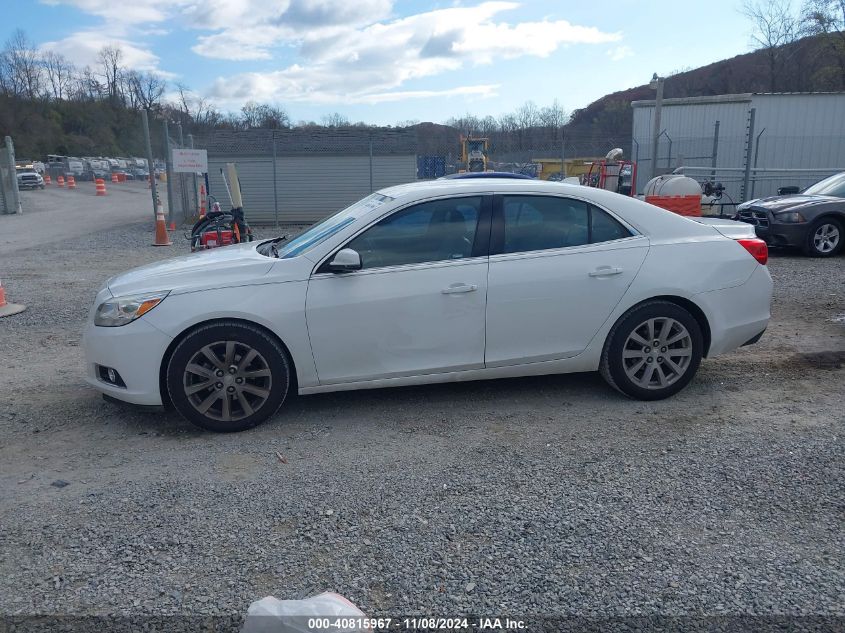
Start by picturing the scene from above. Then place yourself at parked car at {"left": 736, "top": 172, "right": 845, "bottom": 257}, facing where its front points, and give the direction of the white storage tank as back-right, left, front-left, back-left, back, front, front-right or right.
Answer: right

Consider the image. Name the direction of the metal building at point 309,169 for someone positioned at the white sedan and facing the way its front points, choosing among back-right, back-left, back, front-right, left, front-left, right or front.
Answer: right

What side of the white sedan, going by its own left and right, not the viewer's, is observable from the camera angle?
left

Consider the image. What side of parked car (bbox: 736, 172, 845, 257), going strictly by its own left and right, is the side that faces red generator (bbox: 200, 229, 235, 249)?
front

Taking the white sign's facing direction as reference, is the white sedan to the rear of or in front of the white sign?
in front

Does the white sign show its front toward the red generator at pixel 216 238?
yes

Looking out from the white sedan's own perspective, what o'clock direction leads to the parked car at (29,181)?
The parked car is roughly at 2 o'clock from the white sedan.

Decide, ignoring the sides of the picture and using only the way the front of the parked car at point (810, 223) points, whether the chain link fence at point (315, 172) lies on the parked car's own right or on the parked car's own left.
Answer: on the parked car's own right

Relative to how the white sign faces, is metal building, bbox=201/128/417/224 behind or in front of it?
behind

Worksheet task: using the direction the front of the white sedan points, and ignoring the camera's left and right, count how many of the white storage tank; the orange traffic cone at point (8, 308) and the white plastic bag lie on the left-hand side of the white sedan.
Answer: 1

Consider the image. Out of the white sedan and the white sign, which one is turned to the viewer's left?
the white sedan

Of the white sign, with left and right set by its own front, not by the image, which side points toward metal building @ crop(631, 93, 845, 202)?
left
